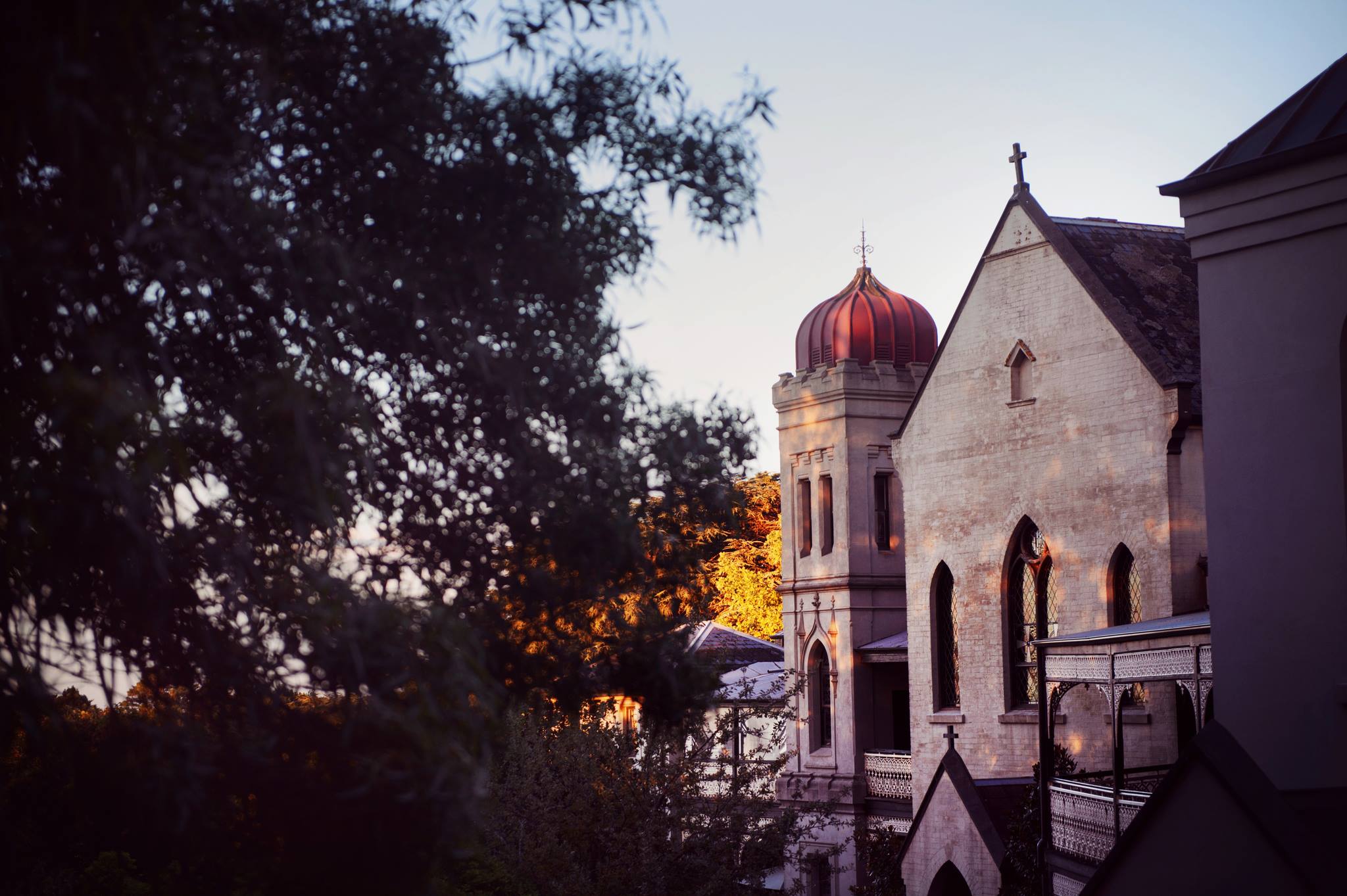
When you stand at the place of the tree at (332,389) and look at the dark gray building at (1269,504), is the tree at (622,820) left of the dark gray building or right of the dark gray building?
left

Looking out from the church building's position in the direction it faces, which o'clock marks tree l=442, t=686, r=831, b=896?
The tree is roughly at 12 o'clock from the church building.

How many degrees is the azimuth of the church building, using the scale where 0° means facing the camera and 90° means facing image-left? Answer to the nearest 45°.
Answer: approximately 45°

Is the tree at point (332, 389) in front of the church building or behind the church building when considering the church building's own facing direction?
in front

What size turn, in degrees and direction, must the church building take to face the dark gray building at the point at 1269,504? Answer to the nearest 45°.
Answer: approximately 45° to its left

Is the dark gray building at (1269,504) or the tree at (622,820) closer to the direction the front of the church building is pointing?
the tree
